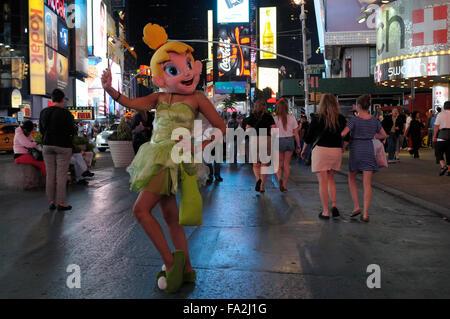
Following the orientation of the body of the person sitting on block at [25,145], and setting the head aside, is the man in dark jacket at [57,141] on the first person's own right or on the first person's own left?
on the first person's own right

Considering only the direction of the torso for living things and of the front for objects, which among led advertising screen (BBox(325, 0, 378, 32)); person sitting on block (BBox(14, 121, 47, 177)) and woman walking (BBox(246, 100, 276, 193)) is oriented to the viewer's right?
the person sitting on block

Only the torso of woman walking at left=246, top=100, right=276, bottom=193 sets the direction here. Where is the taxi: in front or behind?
in front

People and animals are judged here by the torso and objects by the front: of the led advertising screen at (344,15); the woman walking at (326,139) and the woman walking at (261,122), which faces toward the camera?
the led advertising screen

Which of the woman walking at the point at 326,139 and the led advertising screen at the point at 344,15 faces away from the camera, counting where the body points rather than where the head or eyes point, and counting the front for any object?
the woman walking

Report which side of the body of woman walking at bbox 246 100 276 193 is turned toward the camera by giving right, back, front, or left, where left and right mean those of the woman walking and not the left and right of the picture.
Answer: back

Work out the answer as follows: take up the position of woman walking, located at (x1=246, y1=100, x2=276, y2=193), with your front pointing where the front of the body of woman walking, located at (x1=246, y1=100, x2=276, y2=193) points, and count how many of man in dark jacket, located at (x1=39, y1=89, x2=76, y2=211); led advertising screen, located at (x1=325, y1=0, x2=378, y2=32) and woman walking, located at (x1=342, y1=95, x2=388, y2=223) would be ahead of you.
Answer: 1

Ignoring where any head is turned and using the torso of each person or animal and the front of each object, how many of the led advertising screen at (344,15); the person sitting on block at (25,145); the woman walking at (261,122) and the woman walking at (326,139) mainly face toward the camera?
1

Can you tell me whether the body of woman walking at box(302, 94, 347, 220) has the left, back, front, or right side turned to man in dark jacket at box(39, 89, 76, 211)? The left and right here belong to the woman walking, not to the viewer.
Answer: left

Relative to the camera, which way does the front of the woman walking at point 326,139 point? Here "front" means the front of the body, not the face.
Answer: away from the camera

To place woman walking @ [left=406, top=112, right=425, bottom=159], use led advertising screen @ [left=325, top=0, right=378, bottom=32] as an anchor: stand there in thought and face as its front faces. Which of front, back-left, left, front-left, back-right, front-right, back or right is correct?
front

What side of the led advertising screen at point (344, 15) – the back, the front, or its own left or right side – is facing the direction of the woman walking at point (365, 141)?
front

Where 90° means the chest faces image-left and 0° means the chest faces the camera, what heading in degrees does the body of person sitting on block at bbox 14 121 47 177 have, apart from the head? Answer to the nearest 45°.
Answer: approximately 270°

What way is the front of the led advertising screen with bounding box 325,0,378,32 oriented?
toward the camera

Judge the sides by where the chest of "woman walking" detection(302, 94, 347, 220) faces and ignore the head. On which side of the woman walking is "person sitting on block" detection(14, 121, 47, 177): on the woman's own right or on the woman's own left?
on the woman's own left
